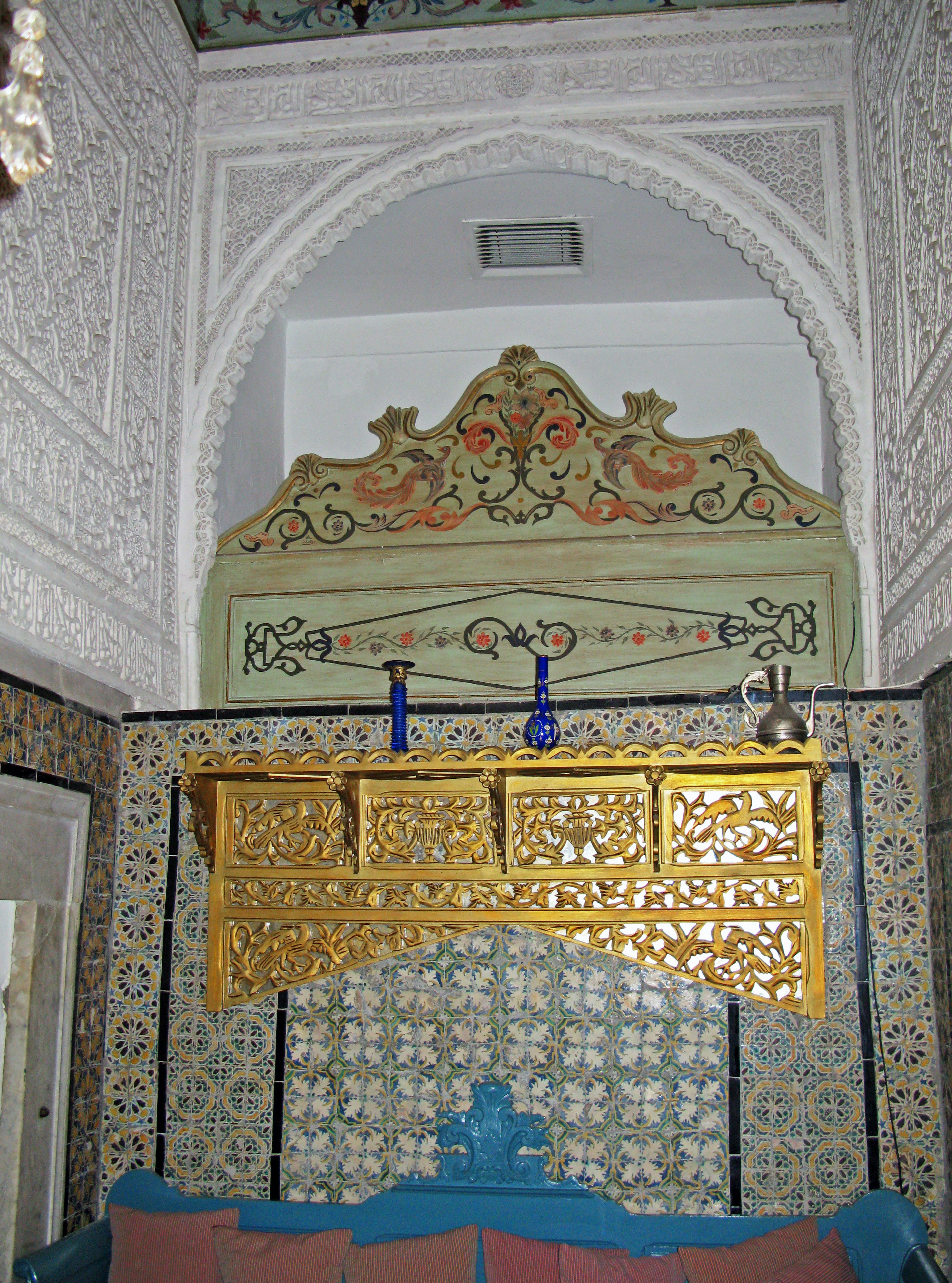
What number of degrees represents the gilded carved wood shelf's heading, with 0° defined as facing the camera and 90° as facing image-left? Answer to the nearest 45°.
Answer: approximately 0°

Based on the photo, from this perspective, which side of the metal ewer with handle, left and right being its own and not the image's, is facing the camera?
right

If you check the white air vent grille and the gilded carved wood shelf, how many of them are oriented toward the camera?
2

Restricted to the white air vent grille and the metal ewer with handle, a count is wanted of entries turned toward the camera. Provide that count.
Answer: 1

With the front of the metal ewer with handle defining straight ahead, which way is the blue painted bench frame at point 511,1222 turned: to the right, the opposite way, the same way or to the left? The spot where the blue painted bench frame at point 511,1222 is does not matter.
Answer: to the right
